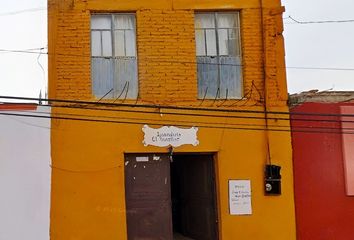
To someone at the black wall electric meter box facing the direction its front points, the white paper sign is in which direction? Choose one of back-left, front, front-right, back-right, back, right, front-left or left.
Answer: right

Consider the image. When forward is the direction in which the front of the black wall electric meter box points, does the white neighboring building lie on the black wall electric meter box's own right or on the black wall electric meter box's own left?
on the black wall electric meter box's own right

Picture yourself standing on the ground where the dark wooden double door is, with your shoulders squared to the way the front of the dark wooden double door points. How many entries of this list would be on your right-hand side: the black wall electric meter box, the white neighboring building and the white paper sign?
1

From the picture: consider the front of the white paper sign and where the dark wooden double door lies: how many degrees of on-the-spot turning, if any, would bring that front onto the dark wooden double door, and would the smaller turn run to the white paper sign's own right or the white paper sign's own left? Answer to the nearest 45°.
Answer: approximately 90° to the white paper sign's own right

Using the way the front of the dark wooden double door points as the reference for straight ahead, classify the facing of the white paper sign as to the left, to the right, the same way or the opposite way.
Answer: the same way

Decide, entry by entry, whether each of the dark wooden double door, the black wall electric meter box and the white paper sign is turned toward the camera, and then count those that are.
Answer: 3

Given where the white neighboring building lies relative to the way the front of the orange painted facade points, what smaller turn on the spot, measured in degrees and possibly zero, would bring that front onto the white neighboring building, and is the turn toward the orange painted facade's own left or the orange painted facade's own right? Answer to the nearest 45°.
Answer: approximately 90° to the orange painted facade's own right

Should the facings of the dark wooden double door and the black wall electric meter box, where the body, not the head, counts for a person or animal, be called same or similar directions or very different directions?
same or similar directions

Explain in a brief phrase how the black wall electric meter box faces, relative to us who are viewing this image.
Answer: facing the viewer

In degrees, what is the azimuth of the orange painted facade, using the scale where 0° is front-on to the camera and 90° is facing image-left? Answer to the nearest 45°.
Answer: approximately 0°

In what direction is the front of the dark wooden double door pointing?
toward the camera

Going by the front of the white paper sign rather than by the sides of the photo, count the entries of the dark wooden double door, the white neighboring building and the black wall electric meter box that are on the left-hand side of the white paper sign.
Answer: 1

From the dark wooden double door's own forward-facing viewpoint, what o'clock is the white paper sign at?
The white paper sign is roughly at 9 o'clock from the dark wooden double door.

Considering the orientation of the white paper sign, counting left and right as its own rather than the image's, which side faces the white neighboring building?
right

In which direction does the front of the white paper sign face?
toward the camera
